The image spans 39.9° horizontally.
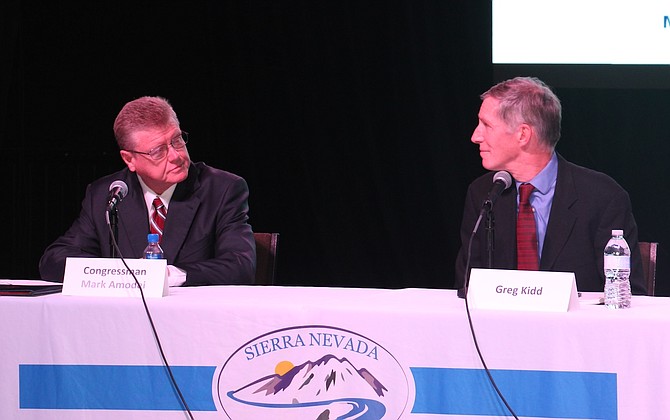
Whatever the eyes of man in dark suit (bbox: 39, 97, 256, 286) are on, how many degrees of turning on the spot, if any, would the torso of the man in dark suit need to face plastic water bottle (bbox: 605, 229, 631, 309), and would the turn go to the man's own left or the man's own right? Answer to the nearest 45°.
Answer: approximately 45° to the man's own left

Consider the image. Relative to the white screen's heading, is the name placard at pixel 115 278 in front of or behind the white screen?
in front

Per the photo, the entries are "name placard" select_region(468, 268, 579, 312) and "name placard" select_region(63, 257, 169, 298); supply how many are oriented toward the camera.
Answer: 2

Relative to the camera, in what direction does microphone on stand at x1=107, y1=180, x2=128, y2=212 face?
facing away from the viewer and to the right of the viewer

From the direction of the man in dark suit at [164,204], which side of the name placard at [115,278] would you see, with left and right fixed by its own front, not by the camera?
back

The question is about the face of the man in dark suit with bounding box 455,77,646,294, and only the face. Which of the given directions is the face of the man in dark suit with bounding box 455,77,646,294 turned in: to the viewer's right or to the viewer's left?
to the viewer's left

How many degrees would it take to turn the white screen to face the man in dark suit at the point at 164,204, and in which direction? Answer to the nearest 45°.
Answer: approximately 45° to its right

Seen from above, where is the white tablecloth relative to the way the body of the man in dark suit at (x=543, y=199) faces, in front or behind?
in front

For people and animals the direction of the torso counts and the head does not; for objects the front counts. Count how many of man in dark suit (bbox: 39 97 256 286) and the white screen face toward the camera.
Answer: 2

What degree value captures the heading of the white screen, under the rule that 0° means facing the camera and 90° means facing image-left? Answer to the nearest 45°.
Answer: approximately 0°
